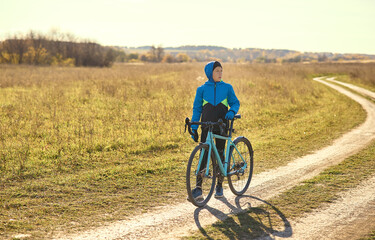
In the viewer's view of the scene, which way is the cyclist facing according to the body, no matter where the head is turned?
toward the camera

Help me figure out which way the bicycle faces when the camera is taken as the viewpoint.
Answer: facing the viewer and to the left of the viewer
